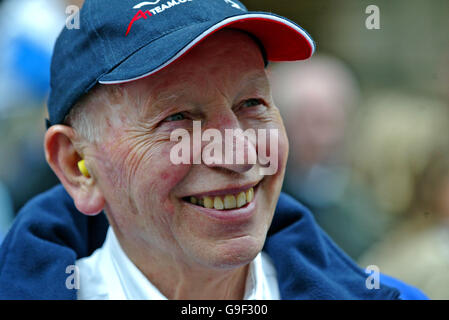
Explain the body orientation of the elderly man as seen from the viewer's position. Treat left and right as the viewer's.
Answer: facing the viewer and to the right of the viewer

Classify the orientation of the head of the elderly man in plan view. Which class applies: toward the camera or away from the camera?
toward the camera

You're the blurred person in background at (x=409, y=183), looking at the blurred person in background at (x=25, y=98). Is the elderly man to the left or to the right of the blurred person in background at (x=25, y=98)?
left

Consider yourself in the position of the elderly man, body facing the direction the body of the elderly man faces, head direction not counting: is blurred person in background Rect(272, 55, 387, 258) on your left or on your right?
on your left

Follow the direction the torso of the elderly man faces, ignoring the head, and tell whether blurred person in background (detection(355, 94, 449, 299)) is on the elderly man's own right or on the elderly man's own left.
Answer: on the elderly man's own left

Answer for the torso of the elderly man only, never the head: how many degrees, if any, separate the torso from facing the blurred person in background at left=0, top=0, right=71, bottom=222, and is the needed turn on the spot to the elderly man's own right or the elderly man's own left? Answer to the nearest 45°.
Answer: approximately 180°
